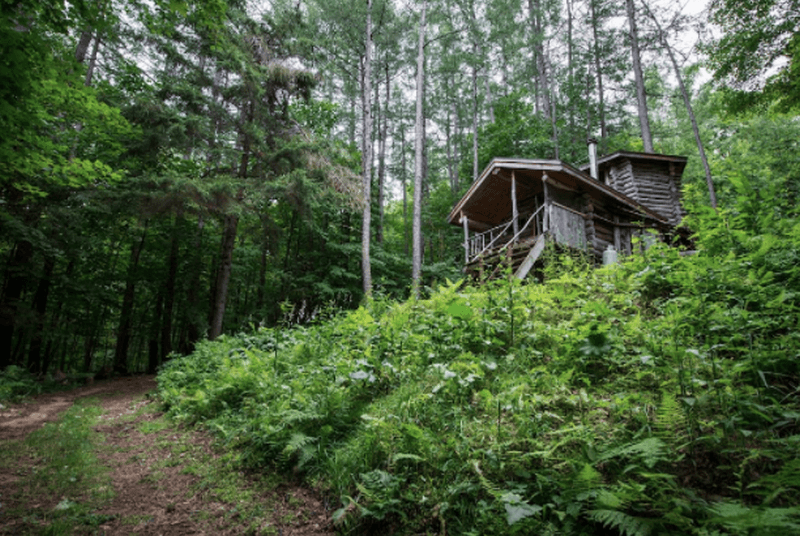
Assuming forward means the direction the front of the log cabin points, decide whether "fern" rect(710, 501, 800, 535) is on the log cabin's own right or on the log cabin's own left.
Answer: on the log cabin's own left

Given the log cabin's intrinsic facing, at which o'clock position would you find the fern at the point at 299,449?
The fern is roughly at 11 o'clock from the log cabin.

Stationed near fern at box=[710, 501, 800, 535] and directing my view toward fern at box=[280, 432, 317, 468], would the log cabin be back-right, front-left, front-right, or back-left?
front-right

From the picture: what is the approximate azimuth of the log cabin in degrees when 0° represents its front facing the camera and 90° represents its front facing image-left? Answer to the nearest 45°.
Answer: approximately 45°

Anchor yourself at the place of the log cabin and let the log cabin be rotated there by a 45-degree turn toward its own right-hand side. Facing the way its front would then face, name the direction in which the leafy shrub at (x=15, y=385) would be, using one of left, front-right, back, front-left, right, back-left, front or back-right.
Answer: front-left
